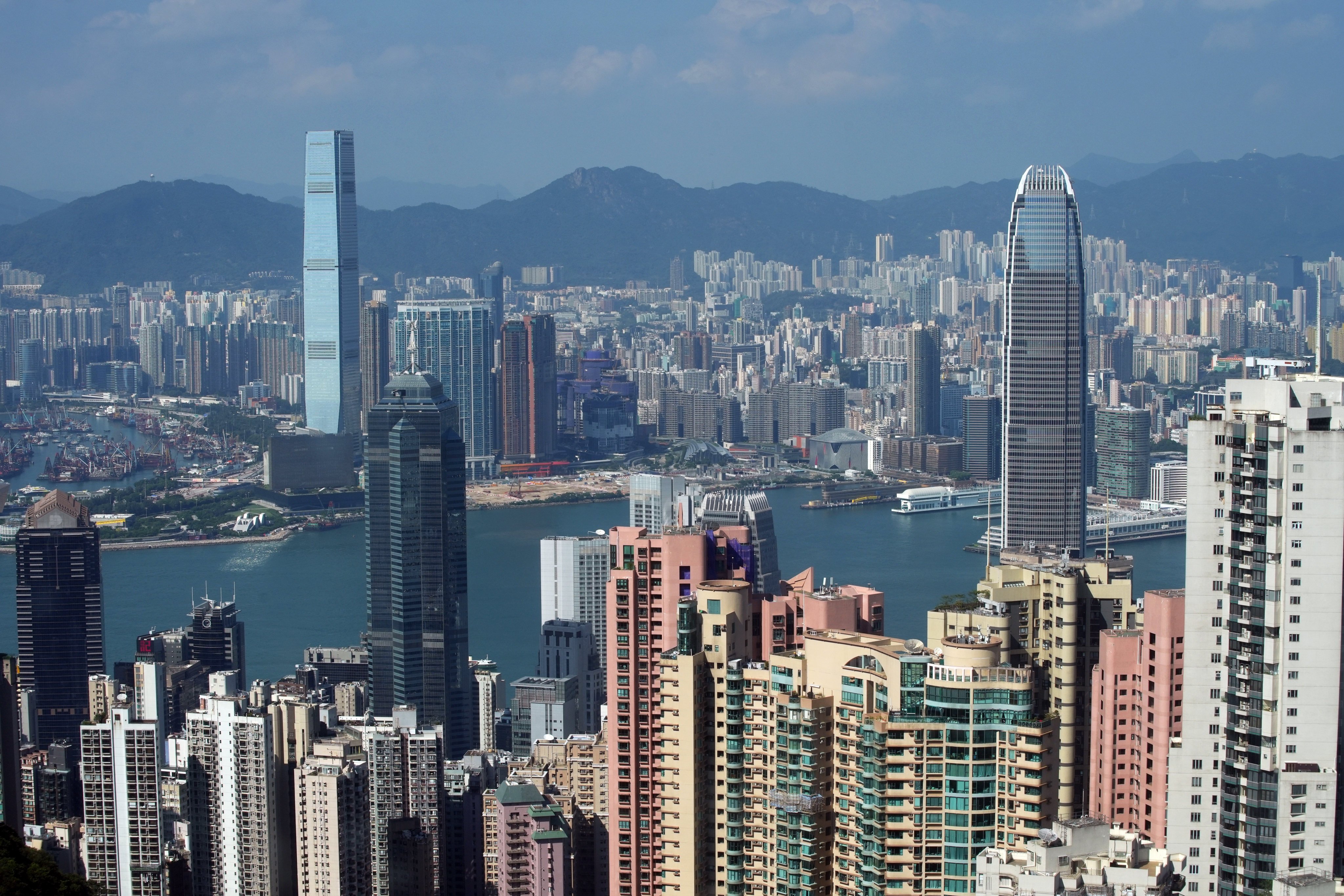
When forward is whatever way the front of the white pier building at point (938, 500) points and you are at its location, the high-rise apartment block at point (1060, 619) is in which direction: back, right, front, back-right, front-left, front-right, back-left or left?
front-left

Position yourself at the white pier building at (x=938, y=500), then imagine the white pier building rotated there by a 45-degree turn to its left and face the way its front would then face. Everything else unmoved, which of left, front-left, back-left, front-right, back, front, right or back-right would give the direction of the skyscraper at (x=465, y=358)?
back-right

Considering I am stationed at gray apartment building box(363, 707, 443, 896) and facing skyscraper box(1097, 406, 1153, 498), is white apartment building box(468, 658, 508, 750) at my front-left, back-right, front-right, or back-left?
front-left

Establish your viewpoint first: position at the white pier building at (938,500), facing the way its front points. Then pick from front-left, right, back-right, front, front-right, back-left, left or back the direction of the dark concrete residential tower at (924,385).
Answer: back-right

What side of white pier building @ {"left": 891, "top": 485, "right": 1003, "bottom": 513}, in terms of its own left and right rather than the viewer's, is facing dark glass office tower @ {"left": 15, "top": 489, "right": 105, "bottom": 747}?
front

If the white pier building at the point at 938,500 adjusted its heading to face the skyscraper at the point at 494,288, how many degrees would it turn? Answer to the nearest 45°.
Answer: approximately 90° to its right

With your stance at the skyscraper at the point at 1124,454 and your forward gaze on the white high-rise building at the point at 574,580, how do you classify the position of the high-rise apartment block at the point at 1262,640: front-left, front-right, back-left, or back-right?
front-left

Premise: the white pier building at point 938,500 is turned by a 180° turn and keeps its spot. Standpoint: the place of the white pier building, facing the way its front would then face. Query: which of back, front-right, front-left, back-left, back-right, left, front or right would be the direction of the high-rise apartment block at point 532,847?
back-right

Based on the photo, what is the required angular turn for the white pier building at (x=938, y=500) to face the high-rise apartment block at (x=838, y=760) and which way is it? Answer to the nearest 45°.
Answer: approximately 45° to its left

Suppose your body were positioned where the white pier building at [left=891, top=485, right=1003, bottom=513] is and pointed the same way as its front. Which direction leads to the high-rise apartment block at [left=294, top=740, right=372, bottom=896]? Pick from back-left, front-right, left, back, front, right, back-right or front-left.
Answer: front-left
